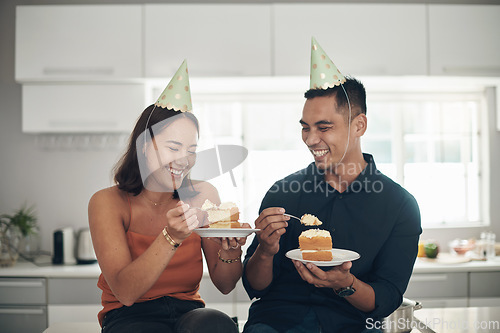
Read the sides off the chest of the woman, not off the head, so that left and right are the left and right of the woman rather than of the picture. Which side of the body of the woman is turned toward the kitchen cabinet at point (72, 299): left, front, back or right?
back

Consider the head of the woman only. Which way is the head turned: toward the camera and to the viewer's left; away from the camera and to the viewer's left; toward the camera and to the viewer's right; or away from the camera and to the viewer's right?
toward the camera and to the viewer's right

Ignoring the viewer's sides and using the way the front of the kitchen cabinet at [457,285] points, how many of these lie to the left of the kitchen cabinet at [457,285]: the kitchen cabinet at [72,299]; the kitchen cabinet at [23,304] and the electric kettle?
0

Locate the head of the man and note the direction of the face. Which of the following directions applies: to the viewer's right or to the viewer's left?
to the viewer's left

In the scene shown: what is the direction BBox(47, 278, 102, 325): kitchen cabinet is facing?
toward the camera

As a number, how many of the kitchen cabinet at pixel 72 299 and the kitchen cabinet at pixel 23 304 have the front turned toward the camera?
2

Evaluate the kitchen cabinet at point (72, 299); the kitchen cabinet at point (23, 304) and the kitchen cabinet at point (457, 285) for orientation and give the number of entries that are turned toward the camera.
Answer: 3

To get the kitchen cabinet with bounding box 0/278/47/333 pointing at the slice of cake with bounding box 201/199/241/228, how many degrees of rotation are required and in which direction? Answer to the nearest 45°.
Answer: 0° — it already faces it

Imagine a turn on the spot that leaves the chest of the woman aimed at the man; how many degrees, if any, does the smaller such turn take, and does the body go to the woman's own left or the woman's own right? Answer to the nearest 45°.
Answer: approximately 45° to the woman's own left

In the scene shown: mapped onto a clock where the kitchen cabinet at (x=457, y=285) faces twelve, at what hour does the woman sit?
The woman is roughly at 1 o'clock from the kitchen cabinet.

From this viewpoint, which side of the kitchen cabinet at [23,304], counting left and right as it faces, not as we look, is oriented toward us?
front

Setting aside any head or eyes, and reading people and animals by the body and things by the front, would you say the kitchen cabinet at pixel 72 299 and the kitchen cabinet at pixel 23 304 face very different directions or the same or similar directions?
same or similar directions
